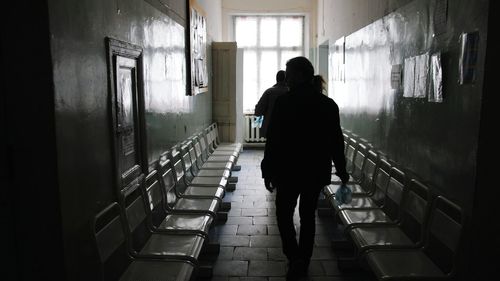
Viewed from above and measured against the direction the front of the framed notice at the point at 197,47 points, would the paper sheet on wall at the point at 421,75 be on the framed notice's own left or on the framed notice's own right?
on the framed notice's own right

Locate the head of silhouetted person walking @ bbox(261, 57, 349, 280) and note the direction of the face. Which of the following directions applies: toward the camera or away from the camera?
away from the camera

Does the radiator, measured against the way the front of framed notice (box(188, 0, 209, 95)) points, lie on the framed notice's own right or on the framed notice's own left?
on the framed notice's own left

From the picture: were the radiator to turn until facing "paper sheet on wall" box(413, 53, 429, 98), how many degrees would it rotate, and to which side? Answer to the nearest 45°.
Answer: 0° — it already faces it

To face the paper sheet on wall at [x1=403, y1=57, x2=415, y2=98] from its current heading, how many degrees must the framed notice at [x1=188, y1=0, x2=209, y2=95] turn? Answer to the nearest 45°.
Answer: approximately 45° to its right

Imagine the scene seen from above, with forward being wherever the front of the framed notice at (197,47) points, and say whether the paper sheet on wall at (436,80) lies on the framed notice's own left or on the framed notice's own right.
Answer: on the framed notice's own right

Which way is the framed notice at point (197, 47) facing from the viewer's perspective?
to the viewer's right

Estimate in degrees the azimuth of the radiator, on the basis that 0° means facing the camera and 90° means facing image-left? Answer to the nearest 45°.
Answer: approximately 0°

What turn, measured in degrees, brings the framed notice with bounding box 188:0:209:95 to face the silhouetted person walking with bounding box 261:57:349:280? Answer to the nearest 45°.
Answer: approximately 90° to its right

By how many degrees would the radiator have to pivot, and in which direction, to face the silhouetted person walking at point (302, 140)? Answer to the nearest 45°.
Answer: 0° — it already faces them

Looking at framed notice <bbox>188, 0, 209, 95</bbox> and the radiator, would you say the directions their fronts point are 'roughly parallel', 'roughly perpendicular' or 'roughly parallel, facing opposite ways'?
roughly perpendicular

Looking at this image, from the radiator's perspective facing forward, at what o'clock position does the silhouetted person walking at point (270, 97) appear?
The silhouetted person walking is roughly at 12 o'clock from the radiator.
